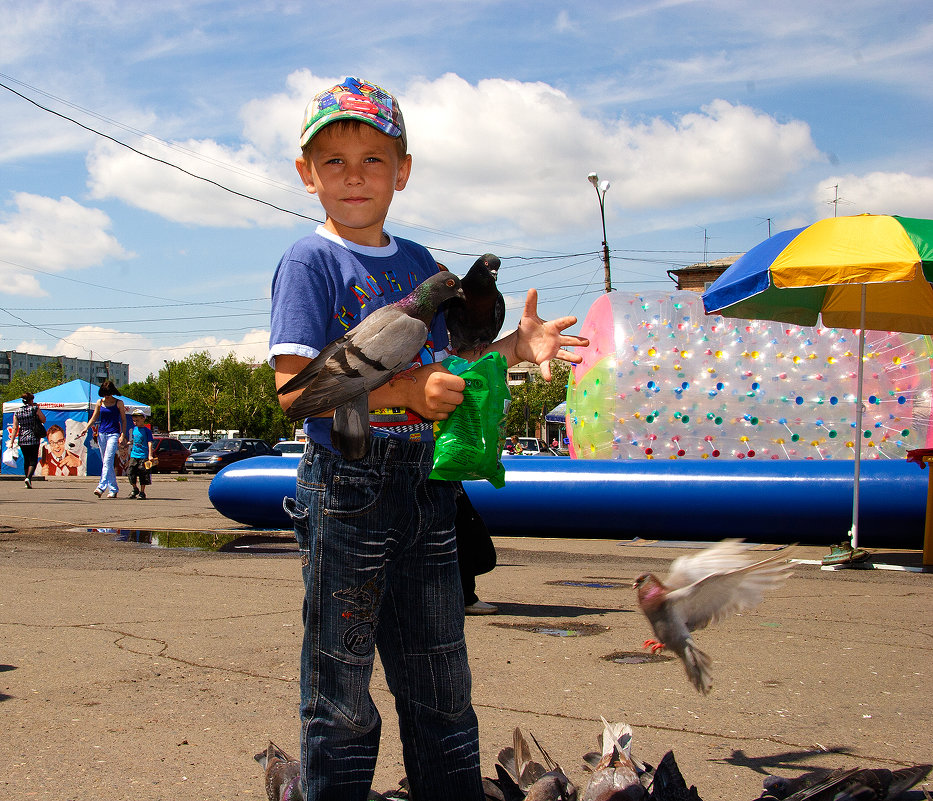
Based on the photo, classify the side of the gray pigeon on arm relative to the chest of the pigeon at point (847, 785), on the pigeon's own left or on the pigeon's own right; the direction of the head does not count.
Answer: on the pigeon's own left

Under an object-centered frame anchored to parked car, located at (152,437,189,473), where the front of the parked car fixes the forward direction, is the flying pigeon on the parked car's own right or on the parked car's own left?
on the parked car's own left

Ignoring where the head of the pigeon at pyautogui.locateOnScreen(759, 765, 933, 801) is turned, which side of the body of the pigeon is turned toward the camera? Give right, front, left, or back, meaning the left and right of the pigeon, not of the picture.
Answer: left

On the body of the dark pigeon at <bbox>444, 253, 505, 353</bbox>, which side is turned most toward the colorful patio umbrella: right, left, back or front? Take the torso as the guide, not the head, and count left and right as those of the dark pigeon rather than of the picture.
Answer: back

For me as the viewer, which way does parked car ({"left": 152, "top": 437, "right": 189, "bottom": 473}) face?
facing the viewer and to the left of the viewer

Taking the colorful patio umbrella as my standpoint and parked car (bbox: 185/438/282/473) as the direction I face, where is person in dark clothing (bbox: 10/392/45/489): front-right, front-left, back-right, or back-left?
front-left

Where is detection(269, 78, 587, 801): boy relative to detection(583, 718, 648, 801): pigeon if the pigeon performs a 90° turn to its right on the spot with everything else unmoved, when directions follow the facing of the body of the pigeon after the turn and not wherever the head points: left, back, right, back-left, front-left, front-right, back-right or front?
front-left

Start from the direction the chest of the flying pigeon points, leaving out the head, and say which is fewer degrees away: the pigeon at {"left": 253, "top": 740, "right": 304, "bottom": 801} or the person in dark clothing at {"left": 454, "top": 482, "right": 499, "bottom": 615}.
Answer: the pigeon

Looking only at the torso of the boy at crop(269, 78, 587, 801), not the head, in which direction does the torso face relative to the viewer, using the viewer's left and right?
facing the viewer and to the right of the viewer
